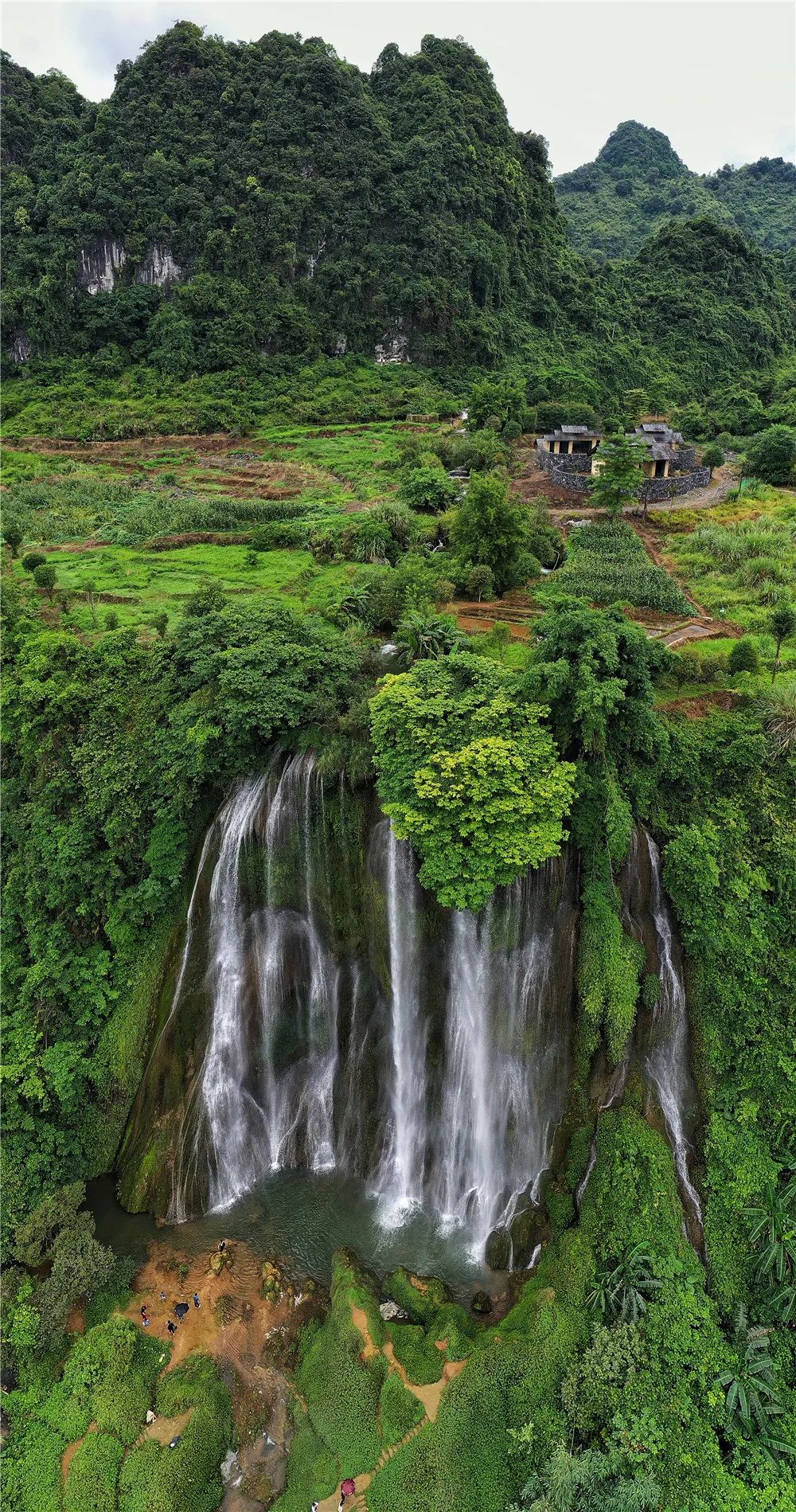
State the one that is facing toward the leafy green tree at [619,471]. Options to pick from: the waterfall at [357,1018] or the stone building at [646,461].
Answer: the stone building

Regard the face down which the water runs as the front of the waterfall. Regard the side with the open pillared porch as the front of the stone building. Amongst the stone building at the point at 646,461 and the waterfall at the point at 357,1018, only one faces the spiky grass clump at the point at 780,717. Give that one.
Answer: the stone building

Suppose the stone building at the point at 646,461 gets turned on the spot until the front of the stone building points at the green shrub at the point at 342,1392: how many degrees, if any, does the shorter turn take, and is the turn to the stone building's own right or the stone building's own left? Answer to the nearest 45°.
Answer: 0° — it already faces it

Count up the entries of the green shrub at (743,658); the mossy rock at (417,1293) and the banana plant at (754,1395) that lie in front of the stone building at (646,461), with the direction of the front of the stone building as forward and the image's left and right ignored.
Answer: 3

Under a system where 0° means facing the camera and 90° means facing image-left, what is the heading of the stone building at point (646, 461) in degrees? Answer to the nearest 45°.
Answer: approximately 0°

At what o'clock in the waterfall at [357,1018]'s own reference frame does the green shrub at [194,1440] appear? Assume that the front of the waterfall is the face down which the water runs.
The green shrub is roughly at 1 o'clock from the waterfall.

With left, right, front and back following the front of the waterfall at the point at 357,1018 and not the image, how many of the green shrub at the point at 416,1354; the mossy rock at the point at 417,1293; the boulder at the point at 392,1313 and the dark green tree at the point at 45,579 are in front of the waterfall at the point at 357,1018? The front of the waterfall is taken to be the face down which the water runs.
3

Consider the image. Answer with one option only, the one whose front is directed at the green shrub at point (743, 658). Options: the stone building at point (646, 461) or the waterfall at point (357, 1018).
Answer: the stone building

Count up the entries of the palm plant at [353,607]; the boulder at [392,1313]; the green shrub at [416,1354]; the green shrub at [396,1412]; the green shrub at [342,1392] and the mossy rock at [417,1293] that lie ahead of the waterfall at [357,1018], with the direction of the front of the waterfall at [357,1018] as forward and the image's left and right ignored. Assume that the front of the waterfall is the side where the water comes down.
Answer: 5

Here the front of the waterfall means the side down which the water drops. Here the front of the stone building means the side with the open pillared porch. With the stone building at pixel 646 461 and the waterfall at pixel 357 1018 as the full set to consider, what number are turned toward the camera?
2

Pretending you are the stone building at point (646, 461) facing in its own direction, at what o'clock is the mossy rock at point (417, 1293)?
The mossy rock is roughly at 12 o'clock from the stone building.
